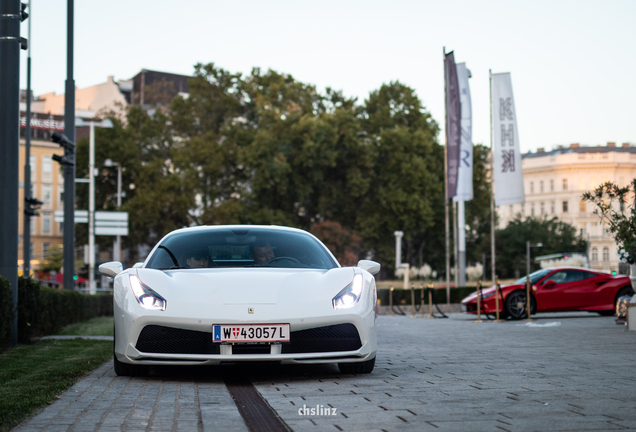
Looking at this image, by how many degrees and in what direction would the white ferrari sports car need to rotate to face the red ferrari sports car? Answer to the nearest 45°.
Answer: approximately 135° to its left

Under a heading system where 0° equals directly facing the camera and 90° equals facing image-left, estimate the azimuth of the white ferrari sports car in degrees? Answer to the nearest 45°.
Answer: approximately 0°

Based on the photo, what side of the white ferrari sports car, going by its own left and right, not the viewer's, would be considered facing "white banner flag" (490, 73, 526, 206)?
back

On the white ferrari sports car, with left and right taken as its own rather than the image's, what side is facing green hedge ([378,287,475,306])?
back

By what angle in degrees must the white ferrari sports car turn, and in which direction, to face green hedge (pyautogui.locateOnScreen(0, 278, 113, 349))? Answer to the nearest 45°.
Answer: approximately 135° to its right

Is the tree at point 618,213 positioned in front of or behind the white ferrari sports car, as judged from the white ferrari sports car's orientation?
behind
